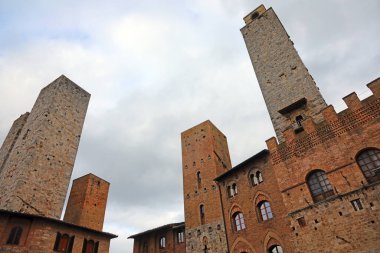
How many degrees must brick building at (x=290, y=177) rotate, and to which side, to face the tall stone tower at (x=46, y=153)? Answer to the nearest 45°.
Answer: approximately 45° to its right

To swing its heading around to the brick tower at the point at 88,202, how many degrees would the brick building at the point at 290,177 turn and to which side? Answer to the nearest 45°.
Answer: approximately 45° to its right
